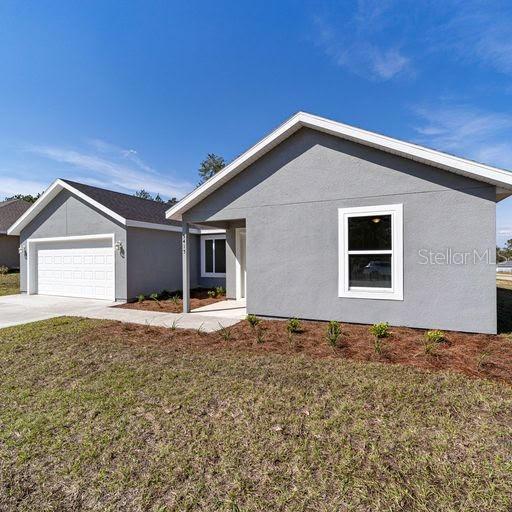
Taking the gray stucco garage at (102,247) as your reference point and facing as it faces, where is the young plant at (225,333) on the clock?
The young plant is roughly at 10 o'clock from the gray stucco garage.

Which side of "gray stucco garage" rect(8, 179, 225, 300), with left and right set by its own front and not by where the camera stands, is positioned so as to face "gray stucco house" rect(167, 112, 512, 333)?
left

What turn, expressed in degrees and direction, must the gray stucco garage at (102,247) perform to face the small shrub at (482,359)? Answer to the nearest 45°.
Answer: approximately 90° to its left

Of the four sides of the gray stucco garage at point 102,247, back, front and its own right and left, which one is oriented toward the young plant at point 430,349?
left

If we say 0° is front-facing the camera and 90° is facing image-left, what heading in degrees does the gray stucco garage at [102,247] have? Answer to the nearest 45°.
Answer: approximately 45°
